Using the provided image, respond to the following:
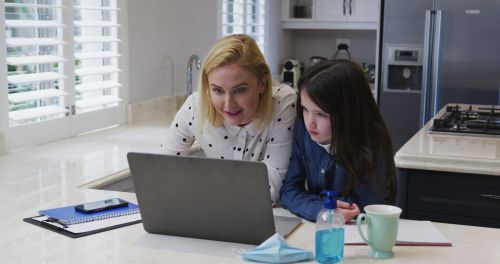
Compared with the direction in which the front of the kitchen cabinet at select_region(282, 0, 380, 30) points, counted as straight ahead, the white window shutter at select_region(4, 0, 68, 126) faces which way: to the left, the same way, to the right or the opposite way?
to the left

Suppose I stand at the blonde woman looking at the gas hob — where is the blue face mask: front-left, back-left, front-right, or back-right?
back-right

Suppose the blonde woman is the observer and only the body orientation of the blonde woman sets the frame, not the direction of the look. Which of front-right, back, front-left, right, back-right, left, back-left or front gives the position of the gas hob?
back-left

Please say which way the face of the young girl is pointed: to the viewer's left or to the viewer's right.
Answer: to the viewer's left

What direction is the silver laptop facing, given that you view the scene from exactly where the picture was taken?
facing away from the viewer and to the right of the viewer

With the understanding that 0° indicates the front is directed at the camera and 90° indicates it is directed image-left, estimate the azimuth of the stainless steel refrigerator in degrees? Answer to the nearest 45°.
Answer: approximately 0°

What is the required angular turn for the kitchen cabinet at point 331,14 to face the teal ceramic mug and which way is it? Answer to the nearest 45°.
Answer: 0° — it already faces it

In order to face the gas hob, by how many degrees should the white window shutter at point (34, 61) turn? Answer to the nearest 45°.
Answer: approximately 45° to its left

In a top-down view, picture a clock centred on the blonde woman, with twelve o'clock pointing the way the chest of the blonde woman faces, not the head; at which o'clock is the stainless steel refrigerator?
The stainless steel refrigerator is roughly at 7 o'clock from the blonde woman.

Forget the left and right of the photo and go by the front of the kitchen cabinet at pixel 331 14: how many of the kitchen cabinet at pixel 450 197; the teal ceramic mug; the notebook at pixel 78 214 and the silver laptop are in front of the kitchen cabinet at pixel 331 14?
4
